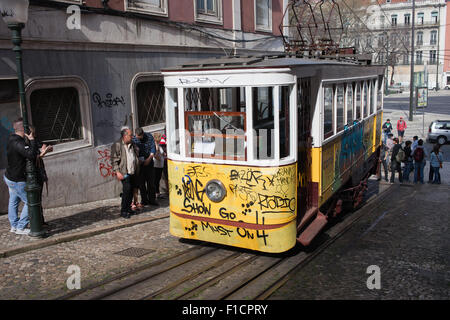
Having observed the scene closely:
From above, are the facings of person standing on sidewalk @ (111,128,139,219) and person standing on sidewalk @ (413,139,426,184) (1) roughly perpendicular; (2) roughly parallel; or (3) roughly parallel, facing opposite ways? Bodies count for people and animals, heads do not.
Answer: roughly perpendicular

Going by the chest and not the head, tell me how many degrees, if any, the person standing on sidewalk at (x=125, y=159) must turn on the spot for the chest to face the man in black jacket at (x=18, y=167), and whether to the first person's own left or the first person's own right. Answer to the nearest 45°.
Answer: approximately 90° to the first person's own right

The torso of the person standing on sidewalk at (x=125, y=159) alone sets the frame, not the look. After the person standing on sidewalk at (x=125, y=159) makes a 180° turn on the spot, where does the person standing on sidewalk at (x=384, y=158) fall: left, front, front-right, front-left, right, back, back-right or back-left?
right

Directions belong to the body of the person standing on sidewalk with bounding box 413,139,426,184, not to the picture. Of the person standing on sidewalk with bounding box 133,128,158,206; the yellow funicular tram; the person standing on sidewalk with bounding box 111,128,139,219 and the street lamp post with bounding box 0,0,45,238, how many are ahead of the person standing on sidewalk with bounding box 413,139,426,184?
0

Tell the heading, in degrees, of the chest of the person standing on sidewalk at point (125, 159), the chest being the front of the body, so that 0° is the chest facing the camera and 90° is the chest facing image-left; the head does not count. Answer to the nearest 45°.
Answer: approximately 315°

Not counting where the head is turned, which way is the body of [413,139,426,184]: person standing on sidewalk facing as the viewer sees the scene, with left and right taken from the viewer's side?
facing away from the viewer

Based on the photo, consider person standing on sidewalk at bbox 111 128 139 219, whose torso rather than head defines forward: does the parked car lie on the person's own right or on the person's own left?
on the person's own left

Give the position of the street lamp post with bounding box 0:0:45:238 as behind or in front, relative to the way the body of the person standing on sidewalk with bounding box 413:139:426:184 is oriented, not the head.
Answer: behind

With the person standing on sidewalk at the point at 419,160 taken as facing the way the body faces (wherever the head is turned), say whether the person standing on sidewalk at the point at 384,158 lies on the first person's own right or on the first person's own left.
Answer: on the first person's own left
